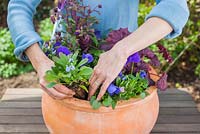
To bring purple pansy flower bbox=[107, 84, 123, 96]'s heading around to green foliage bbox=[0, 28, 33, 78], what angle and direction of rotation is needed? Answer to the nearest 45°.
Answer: approximately 90° to its right

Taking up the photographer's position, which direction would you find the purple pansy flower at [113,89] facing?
facing the viewer and to the left of the viewer
